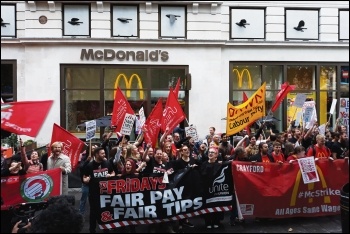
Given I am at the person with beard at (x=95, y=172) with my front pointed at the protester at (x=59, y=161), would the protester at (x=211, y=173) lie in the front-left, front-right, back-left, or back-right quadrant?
back-right

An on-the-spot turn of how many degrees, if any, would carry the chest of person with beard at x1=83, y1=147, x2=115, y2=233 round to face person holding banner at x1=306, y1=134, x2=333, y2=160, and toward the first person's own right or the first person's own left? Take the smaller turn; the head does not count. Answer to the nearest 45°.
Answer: approximately 45° to the first person's own left

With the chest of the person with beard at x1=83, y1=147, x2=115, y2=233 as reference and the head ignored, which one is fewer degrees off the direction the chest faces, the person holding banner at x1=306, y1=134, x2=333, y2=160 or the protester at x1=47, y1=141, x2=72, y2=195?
the person holding banner

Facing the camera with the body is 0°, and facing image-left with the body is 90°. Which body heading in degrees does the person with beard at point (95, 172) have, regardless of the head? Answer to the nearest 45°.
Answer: approximately 315°

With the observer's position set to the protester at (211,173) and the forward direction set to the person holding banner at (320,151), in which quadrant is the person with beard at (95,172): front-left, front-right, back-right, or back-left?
back-left

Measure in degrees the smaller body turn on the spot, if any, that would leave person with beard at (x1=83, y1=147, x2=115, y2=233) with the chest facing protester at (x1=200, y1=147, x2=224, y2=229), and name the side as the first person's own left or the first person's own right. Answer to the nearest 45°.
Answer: approximately 45° to the first person's own left

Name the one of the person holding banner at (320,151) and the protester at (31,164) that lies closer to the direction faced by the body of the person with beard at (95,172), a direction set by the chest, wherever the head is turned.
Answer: the person holding banner
